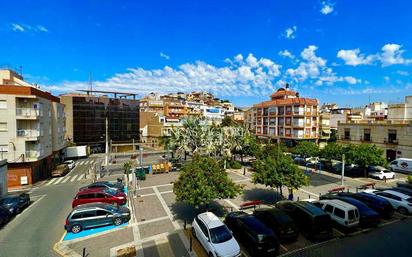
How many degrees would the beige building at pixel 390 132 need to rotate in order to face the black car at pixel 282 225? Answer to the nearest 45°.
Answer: approximately 45° to its left

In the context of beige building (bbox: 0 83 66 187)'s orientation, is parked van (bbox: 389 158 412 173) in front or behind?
in front

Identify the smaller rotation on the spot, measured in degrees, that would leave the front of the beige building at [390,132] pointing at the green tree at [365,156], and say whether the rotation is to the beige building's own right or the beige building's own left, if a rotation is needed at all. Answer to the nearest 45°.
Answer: approximately 45° to the beige building's own left

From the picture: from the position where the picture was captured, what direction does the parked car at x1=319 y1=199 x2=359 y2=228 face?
facing away from the viewer and to the left of the viewer

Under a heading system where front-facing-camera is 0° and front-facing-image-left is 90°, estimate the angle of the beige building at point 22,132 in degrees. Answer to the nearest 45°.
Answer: approximately 315°

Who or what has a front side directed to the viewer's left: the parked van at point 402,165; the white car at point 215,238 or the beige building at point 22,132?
the parked van

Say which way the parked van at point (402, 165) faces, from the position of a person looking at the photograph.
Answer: facing to the left of the viewer

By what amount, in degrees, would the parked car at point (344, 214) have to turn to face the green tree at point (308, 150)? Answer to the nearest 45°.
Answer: approximately 45° to its right

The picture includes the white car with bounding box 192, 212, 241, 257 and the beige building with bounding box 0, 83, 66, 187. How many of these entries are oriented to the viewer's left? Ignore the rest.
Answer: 0

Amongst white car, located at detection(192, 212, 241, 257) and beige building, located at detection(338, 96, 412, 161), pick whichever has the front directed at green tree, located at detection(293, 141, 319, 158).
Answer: the beige building
